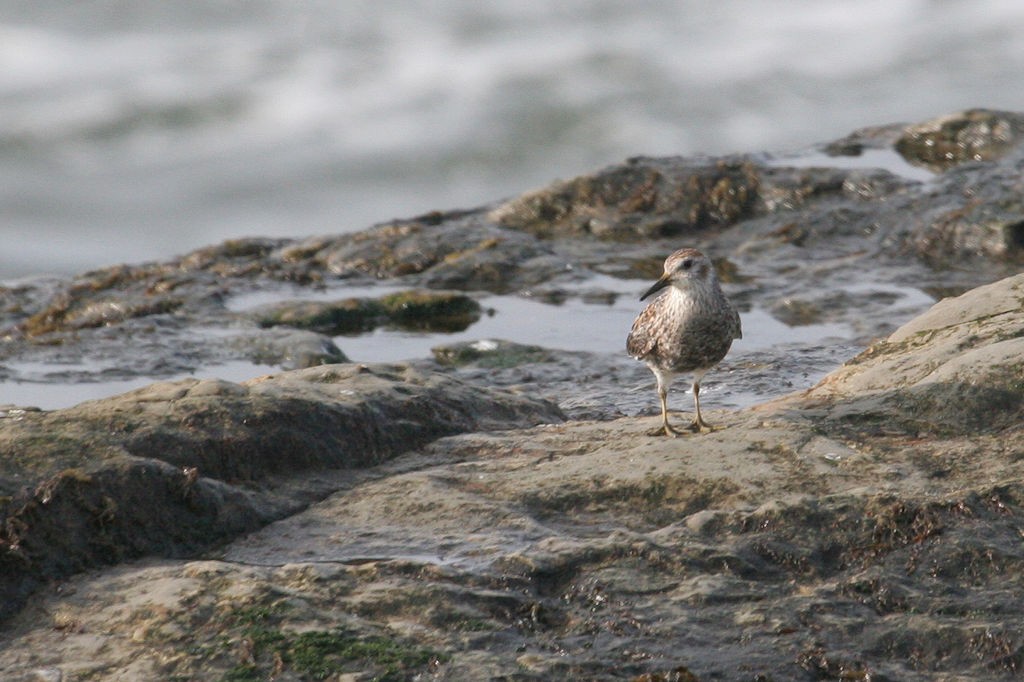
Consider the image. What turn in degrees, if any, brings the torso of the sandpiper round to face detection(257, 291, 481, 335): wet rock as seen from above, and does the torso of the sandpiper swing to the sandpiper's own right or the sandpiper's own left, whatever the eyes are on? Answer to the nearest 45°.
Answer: approximately 135° to the sandpiper's own right

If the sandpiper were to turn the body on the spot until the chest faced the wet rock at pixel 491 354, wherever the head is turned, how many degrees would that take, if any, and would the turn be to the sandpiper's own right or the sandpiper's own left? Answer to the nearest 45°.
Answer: approximately 135° to the sandpiper's own right

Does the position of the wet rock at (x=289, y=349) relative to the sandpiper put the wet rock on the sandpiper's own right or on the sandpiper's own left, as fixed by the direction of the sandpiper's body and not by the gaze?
on the sandpiper's own right

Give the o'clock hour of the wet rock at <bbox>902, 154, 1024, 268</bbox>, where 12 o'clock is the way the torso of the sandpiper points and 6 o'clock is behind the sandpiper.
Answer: The wet rock is roughly at 7 o'clock from the sandpiper.

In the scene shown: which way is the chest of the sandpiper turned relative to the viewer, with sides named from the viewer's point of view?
facing the viewer

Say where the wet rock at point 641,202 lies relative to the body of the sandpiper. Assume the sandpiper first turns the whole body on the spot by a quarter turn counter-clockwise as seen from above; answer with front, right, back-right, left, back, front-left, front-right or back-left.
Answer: left

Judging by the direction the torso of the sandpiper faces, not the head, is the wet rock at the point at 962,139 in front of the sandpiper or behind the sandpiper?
behind
